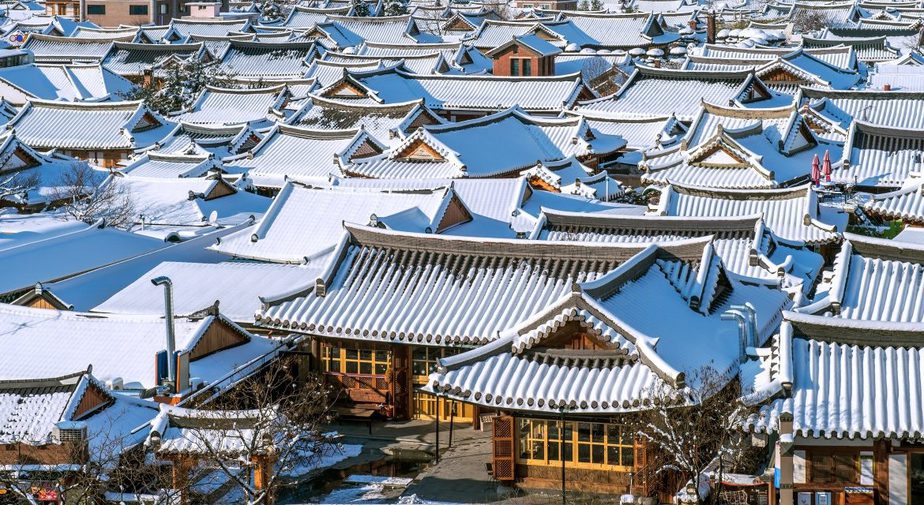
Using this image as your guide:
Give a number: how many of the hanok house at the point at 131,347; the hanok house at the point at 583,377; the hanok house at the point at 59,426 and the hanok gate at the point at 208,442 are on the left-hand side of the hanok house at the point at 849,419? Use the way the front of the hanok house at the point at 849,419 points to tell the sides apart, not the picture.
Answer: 0

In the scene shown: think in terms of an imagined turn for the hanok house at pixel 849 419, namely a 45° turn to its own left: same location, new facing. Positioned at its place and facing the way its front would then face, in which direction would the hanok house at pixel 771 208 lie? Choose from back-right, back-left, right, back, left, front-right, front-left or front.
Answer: back-left

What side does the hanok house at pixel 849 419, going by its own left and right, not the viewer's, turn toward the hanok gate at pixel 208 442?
right

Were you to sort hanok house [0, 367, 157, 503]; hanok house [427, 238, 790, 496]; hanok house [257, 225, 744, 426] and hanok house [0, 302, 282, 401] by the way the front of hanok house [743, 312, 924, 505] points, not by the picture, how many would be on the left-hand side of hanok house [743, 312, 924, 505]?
0

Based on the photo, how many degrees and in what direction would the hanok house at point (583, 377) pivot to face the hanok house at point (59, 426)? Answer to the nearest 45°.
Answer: approximately 90° to its right

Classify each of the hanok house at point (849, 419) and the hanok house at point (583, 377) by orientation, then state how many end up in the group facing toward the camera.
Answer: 2

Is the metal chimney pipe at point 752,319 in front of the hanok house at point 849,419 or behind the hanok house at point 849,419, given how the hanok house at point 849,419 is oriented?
behind

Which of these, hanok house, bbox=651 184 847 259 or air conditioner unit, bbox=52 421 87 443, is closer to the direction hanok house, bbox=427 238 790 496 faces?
the air conditioner unit

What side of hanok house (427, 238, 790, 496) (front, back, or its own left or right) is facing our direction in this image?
front

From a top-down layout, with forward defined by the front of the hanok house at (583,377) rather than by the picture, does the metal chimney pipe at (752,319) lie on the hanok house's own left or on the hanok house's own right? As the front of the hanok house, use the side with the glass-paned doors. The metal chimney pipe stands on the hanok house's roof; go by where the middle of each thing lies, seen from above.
on the hanok house's own left

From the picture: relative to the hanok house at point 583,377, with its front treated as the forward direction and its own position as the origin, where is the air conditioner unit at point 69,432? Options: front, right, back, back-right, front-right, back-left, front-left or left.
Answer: right

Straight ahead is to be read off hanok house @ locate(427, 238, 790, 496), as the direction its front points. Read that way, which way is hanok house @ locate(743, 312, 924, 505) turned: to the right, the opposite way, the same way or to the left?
the same way

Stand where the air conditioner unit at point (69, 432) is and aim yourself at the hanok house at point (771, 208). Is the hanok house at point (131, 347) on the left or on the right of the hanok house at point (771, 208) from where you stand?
left

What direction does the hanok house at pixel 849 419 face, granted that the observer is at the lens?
facing the viewer

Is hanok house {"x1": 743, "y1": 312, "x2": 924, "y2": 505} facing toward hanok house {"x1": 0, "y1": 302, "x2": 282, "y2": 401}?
no
